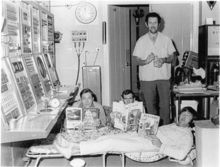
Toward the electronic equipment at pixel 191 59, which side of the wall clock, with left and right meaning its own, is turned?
left

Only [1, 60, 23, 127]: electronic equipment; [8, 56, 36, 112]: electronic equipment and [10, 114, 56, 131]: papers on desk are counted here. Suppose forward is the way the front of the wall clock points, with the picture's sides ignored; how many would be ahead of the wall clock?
3

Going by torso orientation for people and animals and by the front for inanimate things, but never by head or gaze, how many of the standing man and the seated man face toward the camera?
2

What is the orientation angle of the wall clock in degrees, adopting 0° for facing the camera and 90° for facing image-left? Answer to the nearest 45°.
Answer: approximately 0°

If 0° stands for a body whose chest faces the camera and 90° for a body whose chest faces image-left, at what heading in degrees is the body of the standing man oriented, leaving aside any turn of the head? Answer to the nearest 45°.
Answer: approximately 0°

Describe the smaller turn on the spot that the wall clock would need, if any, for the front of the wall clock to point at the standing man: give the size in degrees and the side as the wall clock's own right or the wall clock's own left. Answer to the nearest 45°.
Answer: approximately 45° to the wall clock's own left

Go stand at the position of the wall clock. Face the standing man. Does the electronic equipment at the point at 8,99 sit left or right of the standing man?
right
